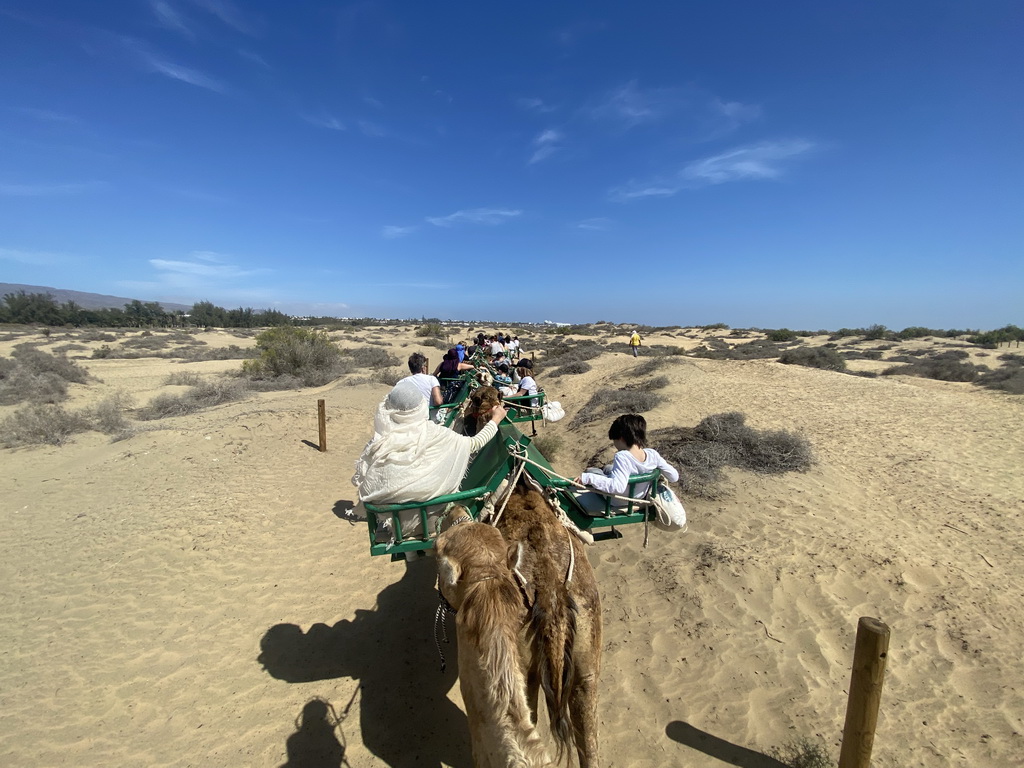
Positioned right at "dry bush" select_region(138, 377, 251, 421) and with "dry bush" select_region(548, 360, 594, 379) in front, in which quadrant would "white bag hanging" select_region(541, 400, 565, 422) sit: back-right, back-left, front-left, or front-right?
front-right

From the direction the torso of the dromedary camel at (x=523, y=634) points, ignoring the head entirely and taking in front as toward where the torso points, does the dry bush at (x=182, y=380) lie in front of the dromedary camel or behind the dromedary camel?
in front

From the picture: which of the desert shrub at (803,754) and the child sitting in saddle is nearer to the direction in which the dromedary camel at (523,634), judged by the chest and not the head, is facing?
the child sitting in saddle

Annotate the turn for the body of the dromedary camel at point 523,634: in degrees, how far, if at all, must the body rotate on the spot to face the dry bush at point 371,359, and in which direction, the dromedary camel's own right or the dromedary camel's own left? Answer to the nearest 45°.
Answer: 0° — it already faces it

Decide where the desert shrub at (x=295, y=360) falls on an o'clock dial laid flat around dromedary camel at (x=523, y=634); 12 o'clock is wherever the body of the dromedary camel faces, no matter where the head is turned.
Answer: The desert shrub is roughly at 11 o'clock from the dromedary camel.

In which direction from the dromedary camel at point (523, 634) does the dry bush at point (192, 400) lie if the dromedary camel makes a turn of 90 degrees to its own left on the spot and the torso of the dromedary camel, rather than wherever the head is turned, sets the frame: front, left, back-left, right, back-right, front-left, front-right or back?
front-right

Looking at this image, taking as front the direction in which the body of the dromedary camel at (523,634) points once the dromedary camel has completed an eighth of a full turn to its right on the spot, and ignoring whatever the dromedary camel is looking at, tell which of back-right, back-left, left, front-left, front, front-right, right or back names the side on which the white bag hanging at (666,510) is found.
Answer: front

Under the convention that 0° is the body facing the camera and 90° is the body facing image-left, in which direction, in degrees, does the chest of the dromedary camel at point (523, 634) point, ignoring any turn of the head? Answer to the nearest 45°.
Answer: approximately 180°

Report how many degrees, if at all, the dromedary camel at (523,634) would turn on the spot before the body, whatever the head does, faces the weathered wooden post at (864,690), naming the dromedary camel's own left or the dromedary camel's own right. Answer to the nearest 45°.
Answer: approximately 90° to the dromedary camel's own right

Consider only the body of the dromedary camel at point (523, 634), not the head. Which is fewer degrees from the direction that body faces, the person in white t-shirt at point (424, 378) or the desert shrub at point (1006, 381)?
the person in white t-shirt

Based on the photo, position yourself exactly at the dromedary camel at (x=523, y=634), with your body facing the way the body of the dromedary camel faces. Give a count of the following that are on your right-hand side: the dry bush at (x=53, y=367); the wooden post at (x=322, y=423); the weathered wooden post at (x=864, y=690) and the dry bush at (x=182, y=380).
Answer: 1

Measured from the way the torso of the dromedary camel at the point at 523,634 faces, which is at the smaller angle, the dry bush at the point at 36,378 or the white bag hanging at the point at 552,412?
the white bag hanging

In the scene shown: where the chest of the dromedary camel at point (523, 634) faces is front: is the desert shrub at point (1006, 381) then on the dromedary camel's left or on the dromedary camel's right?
on the dromedary camel's right

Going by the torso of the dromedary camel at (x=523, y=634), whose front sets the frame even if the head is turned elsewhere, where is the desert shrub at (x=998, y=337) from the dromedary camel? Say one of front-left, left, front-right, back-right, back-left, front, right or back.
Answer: front-right

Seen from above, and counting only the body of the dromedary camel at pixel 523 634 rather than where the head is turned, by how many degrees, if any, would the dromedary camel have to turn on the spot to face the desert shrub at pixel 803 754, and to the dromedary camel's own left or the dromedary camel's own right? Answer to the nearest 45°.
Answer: approximately 90° to the dromedary camel's own right

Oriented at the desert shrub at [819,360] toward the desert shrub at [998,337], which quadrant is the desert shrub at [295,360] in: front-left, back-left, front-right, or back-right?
back-left

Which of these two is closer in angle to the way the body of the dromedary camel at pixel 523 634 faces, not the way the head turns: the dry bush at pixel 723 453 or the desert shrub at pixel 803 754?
the dry bush

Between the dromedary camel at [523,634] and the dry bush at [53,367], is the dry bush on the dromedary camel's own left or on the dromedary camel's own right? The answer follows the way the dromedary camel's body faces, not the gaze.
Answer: on the dromedary camel's own left
